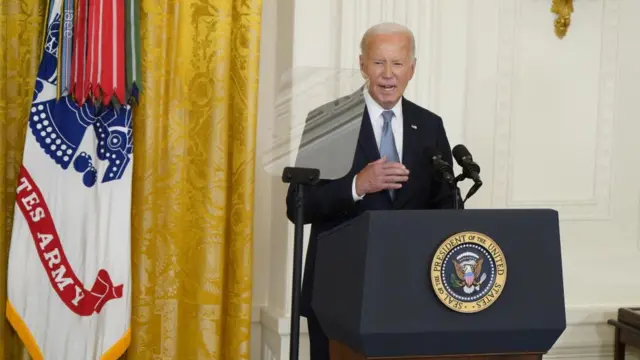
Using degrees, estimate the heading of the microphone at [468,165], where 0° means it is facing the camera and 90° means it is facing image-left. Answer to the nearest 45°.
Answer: approximately 135°

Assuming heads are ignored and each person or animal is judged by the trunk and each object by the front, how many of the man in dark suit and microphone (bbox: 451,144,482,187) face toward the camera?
1

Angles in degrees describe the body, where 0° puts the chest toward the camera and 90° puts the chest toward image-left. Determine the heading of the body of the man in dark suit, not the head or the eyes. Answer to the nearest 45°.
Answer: approximately 0°

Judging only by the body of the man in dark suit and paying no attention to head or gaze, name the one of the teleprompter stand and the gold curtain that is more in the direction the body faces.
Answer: the teleprompter stand

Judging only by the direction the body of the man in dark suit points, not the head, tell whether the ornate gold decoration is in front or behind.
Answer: behind

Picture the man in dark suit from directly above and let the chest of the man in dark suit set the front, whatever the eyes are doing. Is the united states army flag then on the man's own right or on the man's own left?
on the man's own right
